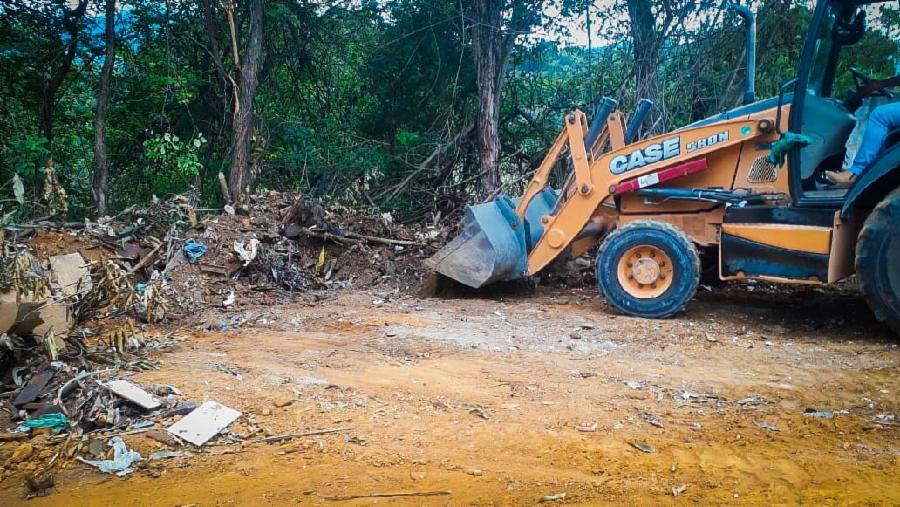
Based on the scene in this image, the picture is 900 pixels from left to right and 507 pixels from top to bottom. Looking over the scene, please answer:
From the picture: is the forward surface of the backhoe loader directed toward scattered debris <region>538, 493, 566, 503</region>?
no

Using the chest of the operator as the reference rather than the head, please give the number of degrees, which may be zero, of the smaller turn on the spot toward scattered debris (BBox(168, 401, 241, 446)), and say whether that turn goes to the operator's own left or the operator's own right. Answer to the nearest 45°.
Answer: approximately 45° to the operator's own left

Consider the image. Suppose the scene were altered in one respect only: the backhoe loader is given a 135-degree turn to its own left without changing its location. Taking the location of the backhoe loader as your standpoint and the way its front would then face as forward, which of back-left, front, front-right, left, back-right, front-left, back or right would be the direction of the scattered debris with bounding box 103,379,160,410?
right

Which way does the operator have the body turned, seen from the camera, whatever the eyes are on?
to the viewer's left

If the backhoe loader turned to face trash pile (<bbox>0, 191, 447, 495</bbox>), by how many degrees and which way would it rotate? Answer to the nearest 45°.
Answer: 0° — it already faces it

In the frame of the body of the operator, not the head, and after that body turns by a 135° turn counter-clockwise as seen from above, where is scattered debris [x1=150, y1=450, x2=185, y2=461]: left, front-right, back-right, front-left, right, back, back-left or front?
right

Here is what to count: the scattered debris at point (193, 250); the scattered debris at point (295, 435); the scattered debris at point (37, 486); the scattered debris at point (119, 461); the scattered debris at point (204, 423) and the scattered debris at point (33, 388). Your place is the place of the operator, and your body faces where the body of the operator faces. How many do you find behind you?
0

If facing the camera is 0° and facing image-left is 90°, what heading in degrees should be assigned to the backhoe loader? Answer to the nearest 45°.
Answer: approximately 90°

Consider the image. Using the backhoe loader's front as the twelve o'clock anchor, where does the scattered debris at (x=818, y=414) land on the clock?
The scattered debris is roughly at 9 o'clock from the backhoe loader.

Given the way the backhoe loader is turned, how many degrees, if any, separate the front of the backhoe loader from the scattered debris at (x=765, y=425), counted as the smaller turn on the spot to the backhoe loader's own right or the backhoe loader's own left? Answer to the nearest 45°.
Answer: approximately 90° to the backhoe loader's own left

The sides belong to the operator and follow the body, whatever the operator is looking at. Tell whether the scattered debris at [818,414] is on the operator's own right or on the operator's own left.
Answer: on the operator's own left

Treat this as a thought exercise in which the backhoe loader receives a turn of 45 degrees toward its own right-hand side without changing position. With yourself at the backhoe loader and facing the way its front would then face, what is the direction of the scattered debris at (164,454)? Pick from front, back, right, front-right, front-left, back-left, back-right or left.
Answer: left

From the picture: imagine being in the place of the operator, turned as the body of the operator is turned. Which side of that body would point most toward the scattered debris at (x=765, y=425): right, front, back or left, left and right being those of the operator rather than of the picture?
left

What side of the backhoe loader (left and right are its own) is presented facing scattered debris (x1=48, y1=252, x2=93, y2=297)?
front

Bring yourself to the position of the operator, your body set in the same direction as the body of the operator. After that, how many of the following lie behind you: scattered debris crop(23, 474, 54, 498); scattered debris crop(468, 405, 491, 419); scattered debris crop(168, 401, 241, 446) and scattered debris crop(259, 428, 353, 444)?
0

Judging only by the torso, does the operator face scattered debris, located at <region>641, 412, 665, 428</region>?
no

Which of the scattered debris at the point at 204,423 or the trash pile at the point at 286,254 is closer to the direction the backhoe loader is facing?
the trash pile

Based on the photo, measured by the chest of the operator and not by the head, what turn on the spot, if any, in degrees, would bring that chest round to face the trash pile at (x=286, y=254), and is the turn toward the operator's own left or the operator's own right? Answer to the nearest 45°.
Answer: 0° — they already face it
